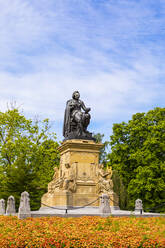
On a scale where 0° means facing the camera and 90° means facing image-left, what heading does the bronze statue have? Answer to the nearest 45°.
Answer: approximately 315°

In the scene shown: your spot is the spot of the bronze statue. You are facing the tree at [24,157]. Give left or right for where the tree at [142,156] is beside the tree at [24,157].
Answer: right

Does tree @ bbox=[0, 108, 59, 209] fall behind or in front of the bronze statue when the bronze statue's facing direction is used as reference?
behind

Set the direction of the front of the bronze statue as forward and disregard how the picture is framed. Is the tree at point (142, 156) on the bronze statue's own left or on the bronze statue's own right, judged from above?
on the bronze statue's own left
